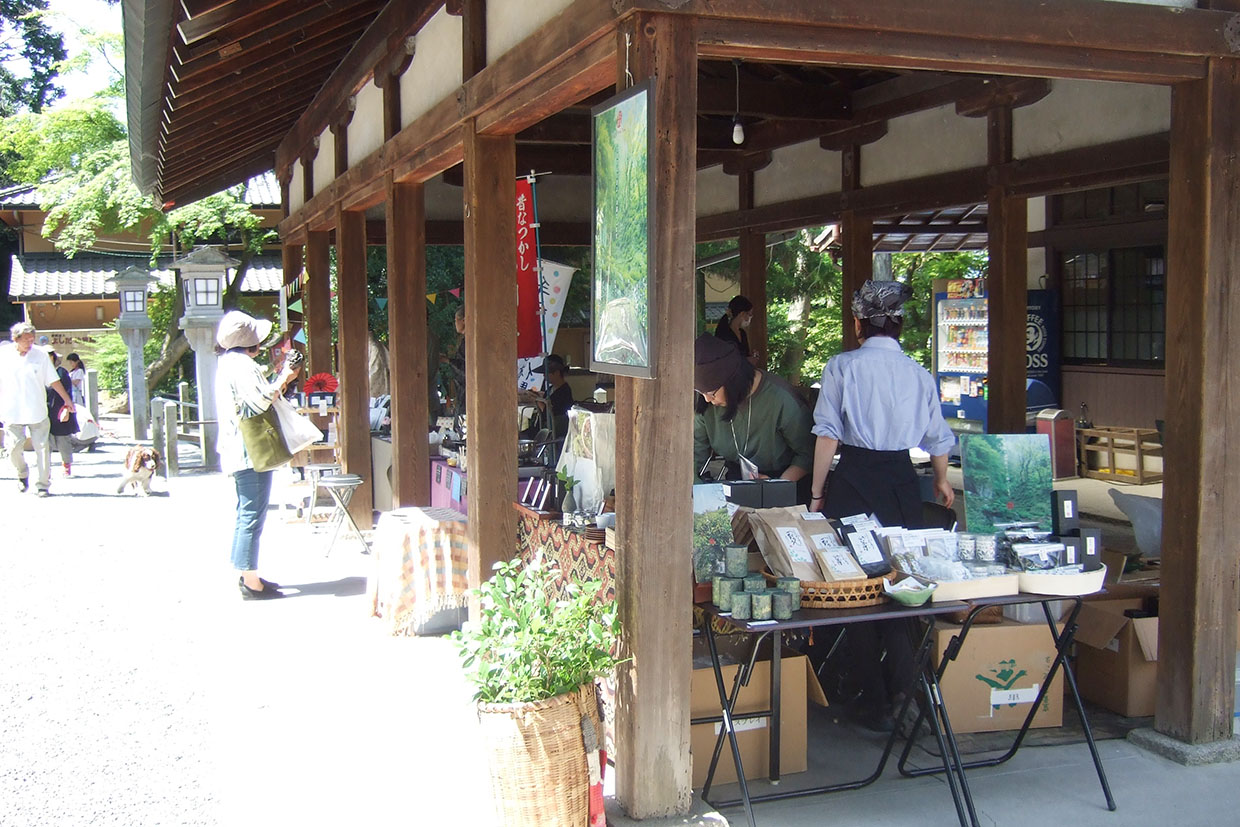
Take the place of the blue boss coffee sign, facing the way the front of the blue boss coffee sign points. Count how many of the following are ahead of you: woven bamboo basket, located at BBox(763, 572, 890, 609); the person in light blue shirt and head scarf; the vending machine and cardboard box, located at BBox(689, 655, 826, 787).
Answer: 3

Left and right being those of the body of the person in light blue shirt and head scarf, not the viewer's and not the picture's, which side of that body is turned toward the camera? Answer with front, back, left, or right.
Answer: back

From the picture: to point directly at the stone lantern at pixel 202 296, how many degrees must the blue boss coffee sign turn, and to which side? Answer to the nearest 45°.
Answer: approximately 90° to its right

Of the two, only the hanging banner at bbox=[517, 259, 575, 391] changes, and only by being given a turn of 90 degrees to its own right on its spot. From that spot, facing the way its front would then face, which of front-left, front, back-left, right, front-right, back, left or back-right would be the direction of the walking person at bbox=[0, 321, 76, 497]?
front-right

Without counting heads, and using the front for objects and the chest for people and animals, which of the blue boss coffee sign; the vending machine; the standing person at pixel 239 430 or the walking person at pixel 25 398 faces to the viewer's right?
the standing person at pixel 239 430

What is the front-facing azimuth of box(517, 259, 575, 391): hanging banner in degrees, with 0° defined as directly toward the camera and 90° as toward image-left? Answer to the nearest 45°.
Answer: approximately 0°

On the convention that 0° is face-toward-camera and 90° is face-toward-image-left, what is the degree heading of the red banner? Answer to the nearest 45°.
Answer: approximately 0°

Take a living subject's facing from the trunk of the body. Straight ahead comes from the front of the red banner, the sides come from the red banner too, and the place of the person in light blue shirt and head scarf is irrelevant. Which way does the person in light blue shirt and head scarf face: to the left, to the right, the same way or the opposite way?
the opposite way

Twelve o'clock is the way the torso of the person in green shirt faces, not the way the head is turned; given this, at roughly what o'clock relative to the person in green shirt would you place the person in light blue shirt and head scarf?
The person in light blue shirt and head scarf is roughly at 9 o'clock from the person in green shirt.

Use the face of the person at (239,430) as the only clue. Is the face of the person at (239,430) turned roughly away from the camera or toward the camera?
away from the camera

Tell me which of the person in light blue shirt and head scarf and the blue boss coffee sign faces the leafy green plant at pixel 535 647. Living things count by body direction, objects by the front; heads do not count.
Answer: the blue boss coffee sign
